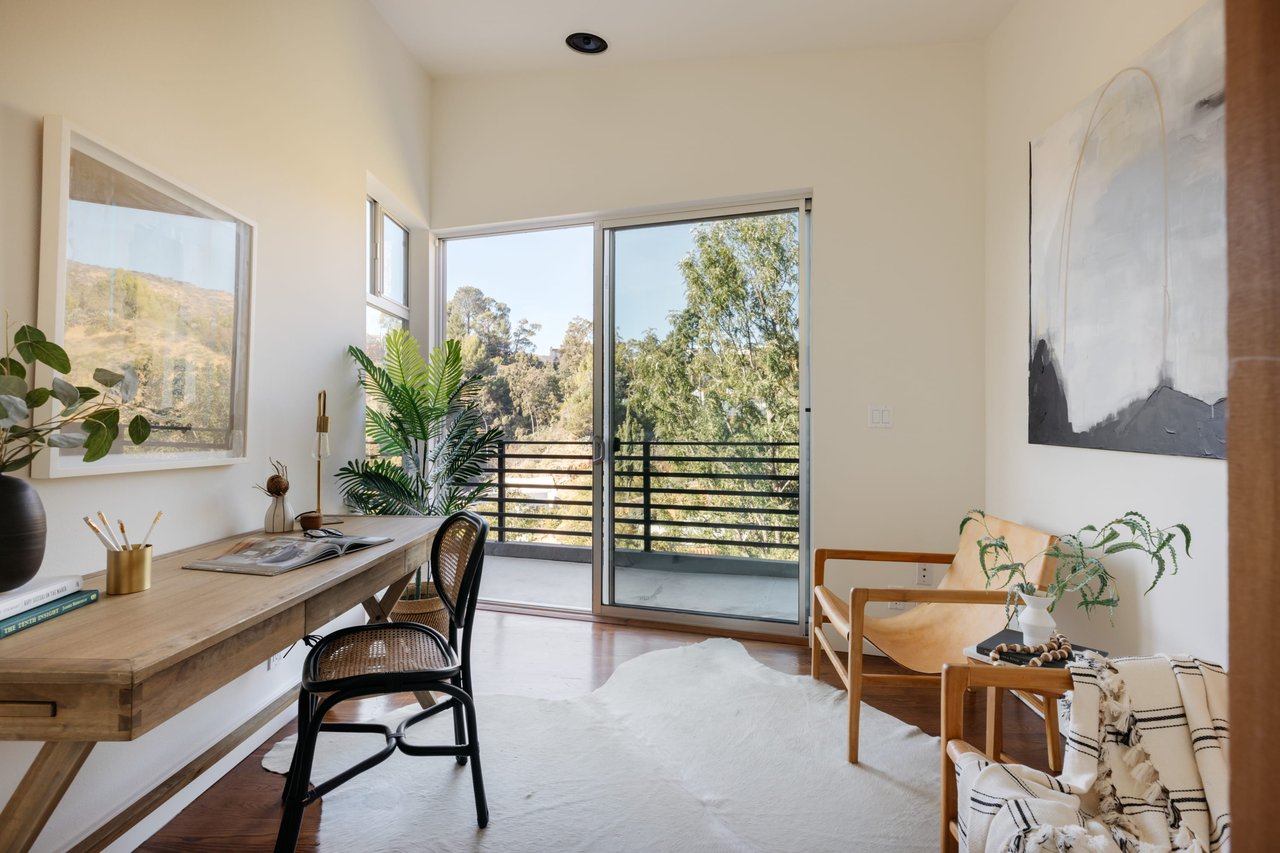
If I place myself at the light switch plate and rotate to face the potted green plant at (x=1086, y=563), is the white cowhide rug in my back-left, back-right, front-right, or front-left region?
front-right

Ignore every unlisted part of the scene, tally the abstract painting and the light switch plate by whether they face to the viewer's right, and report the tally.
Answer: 0

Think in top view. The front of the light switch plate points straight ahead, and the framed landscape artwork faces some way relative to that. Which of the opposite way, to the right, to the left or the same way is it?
to the left

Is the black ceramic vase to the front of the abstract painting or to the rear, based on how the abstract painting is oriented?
to the front

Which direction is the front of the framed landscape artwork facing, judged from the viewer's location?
facing the viewer and to the right of the viewer

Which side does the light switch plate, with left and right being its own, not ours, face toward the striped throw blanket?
front

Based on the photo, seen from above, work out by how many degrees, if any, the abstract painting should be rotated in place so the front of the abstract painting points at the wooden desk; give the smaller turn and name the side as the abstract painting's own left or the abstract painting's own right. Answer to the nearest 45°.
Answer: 0° — it already faces it

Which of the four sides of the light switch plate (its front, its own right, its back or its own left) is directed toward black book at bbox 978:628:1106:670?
front

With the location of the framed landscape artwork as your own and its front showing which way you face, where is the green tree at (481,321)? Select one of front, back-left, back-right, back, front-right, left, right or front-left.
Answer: left

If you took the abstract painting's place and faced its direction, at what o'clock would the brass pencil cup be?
The brass pencil cup is roughly at 12 o'clock from the abstract painting.

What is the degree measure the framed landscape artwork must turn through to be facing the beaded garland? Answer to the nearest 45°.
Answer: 0° — it already faces it

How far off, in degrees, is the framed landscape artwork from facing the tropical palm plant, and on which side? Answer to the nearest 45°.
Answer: approximately 90° to its left

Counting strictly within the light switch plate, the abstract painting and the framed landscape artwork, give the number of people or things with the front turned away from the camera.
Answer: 0

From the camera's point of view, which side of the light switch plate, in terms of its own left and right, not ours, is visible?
front
